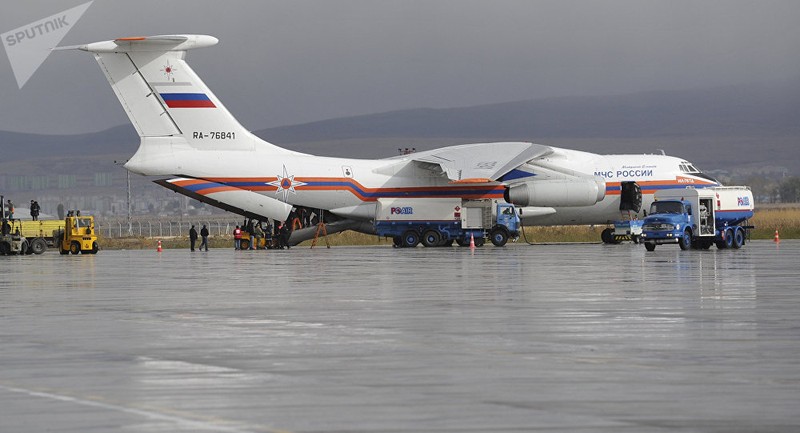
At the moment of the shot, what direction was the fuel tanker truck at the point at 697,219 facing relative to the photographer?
facing the viewer and to the left of the viewer
